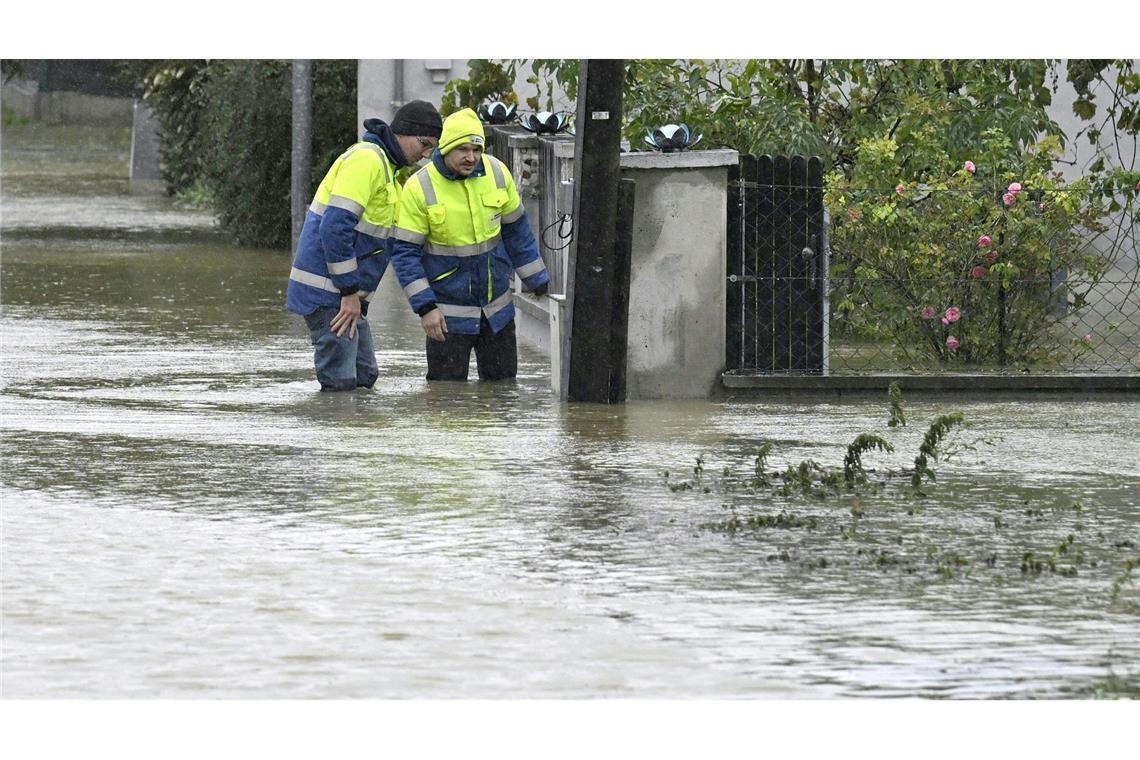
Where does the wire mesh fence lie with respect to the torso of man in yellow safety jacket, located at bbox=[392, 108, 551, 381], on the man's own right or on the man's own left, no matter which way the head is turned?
on the man's own left

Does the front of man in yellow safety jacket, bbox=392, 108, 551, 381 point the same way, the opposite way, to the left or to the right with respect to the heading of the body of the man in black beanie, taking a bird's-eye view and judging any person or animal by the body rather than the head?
to the right

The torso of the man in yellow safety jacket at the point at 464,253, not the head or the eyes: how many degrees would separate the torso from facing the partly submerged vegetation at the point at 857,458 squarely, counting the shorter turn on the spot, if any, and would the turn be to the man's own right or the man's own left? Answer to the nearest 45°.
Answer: approximately 45° to the man's own left

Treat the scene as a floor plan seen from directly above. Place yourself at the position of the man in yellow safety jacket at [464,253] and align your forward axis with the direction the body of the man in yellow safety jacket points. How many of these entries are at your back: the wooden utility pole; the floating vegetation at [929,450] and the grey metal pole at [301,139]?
1

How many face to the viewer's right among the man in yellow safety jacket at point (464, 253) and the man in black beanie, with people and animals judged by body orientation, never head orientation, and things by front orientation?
1

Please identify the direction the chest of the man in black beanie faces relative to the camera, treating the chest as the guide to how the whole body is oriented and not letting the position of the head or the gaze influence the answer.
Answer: to the viewer's right

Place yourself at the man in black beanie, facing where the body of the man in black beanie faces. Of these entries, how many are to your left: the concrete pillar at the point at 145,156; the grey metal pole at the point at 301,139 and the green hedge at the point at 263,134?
3

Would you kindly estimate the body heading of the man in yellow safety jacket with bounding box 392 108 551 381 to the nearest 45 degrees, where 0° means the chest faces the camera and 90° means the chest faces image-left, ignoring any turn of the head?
approximately 0°

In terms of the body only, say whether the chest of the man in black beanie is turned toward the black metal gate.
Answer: yes

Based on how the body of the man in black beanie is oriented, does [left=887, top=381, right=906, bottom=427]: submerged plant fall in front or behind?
in front

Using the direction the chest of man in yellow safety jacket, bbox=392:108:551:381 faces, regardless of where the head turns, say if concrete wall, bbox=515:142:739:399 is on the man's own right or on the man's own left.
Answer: on the man's own left

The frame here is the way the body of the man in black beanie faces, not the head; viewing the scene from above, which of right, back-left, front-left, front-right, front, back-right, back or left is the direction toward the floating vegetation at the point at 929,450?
front-right

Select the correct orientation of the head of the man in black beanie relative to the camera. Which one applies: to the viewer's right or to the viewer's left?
to the viewer's right
